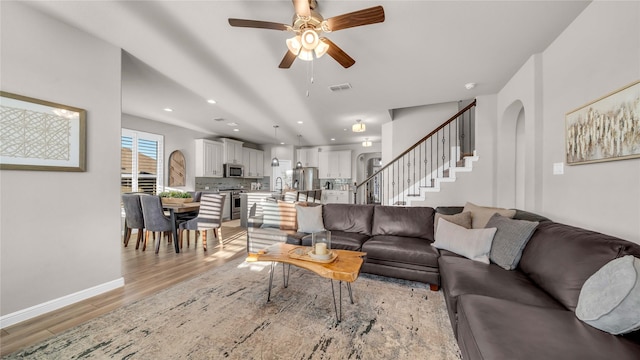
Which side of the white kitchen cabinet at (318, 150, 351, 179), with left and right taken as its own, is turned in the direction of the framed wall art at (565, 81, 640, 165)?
front

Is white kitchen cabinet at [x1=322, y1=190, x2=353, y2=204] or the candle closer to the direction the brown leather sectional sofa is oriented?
the candle

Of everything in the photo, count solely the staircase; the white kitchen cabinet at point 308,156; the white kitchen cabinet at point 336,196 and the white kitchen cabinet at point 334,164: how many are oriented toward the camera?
3

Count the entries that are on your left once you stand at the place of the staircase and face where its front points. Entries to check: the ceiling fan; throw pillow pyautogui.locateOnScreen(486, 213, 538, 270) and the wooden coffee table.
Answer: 3

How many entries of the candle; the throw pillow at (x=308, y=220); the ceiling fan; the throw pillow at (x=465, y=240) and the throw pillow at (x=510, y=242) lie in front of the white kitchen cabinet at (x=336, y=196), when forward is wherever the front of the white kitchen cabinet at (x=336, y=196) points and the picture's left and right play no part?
5

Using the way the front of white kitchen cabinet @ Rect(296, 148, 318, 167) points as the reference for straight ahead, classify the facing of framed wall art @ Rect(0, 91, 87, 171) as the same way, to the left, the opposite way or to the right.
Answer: to the left

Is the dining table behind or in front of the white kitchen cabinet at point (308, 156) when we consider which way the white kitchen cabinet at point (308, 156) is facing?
in front

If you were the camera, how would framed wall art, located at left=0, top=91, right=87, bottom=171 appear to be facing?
facing the viewer and to the right of the viewer

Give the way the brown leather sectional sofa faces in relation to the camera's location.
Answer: facing the viewer and to the left of the viewer

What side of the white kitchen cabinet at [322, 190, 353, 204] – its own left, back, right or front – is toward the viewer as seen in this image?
front

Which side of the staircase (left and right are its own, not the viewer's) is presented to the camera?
left

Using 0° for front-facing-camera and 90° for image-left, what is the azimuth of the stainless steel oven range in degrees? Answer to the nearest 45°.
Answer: approximately 315°

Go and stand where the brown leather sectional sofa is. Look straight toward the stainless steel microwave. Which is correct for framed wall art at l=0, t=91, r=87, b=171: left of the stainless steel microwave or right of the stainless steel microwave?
left

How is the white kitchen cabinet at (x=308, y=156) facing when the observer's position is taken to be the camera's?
facing the viewer

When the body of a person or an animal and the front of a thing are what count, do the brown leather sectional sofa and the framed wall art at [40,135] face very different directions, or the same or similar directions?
very different directions
